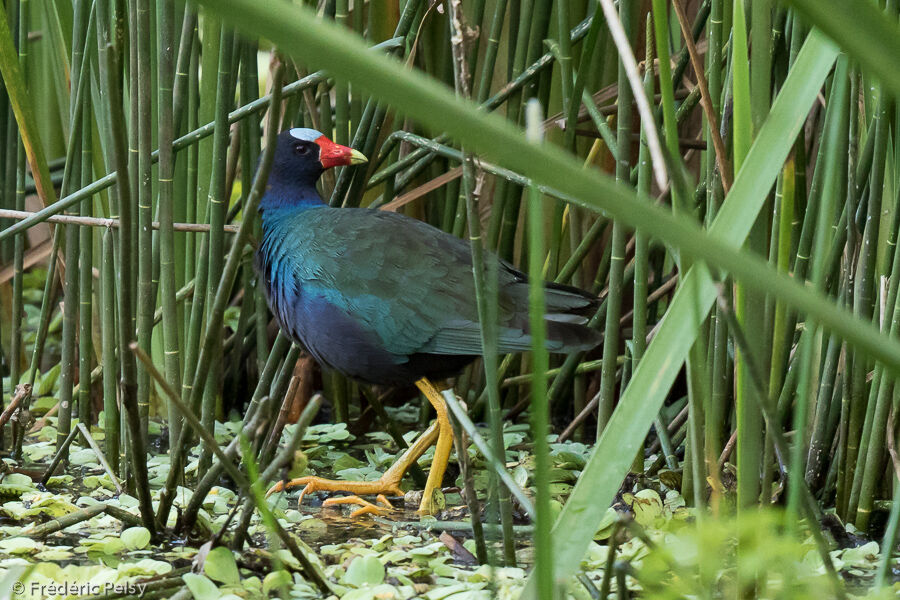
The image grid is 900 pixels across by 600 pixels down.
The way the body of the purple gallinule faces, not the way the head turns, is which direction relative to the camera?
to the viewer's left
